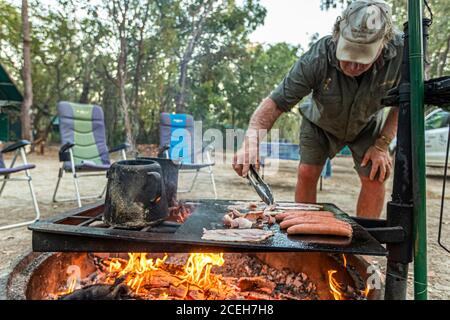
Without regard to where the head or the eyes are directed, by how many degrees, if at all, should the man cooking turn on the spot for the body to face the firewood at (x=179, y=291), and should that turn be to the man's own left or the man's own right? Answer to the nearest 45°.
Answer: approximately 45° to the man's own right

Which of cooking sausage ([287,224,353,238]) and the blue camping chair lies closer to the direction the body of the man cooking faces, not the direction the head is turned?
the cooking sausage

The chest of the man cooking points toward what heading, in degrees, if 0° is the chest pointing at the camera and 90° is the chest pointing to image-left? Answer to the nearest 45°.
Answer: approximately 0°

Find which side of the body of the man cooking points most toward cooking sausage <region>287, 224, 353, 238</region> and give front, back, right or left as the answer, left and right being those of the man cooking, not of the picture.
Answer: front

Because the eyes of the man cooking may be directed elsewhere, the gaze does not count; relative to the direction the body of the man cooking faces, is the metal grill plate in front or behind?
in front

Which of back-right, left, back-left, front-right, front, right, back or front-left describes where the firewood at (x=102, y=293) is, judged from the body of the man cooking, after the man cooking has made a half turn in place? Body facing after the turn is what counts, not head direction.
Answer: back-left

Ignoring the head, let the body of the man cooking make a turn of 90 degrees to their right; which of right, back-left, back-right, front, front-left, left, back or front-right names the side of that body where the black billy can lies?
front-left

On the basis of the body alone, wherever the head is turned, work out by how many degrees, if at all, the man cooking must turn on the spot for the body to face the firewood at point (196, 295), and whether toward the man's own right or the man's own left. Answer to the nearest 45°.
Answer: approximately 45° to the man's own right
